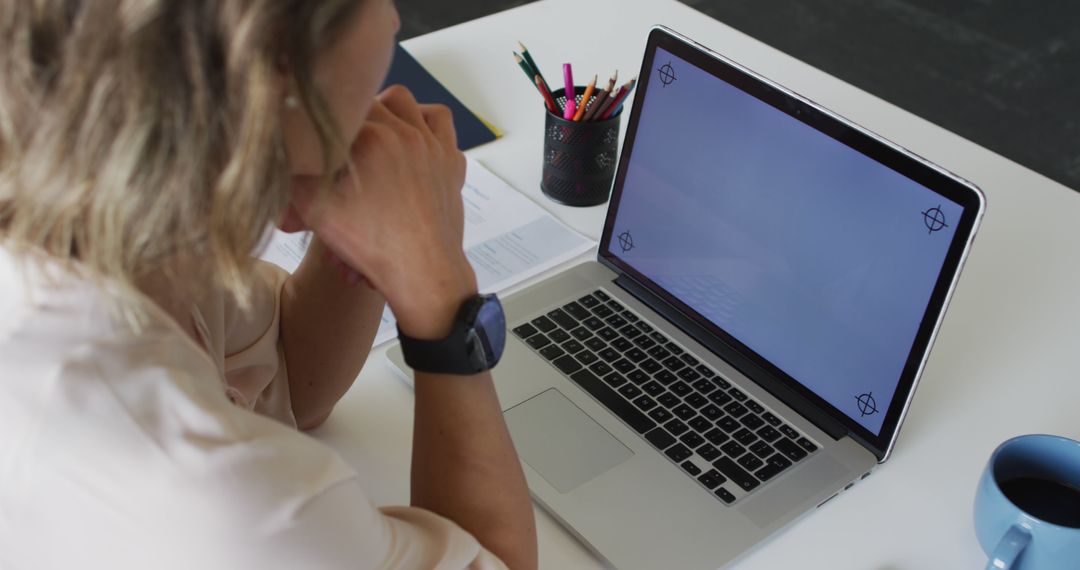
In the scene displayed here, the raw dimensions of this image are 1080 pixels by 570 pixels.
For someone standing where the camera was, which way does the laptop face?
facing the viewer and to the left of the viewer

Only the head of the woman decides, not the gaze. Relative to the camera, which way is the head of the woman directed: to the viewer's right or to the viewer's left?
to the viewer's right

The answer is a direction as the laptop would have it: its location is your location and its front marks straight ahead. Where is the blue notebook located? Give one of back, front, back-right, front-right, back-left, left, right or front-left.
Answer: right

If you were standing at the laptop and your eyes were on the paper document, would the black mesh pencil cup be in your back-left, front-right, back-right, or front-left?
front-right

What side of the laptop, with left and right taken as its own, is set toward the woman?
front
